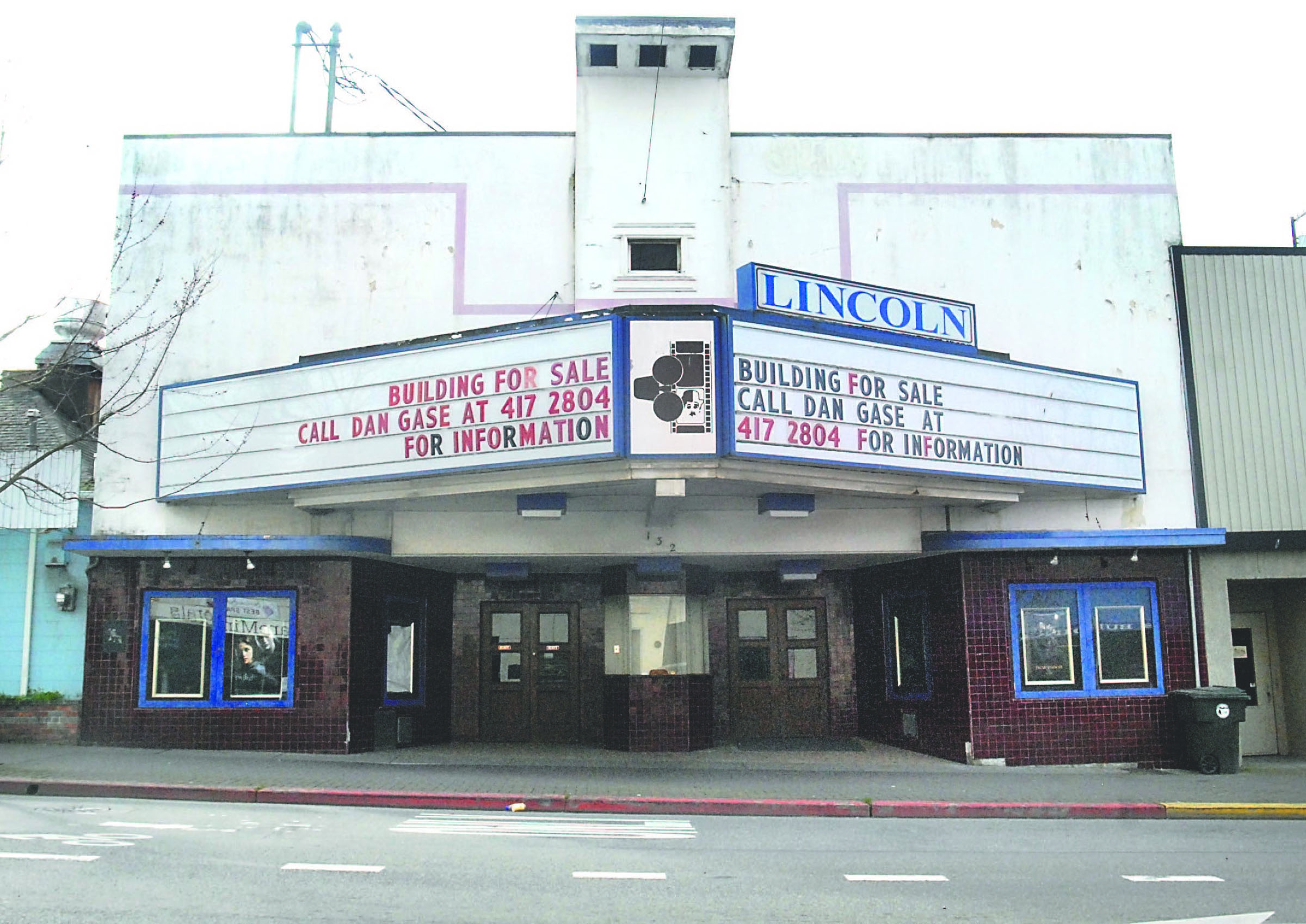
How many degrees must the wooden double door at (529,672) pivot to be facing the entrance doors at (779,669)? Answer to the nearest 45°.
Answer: approximately 90° to its left

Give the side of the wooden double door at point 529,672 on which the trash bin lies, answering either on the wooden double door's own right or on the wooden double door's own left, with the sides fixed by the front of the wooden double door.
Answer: on the wooden double door's own left

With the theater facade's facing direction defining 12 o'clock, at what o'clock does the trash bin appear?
The trash bin is roughly at 9 o'clock from the theater facade.

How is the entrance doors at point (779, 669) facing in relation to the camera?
toward the camera

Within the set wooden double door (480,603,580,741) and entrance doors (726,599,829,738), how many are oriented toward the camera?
2

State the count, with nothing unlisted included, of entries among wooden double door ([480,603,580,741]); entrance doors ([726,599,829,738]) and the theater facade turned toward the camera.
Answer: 3

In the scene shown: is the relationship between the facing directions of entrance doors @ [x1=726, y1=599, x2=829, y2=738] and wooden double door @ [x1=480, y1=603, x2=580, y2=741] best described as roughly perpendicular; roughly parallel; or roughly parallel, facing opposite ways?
roughly parallel

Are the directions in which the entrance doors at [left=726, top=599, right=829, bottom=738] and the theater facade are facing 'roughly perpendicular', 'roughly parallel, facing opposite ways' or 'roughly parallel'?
roughly parallel

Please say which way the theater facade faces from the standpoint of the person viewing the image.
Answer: facing the viewer

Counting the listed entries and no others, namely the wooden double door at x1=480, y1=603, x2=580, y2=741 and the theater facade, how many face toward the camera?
2

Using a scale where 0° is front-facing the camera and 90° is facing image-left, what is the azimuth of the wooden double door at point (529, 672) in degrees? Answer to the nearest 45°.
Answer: approximately 0°
